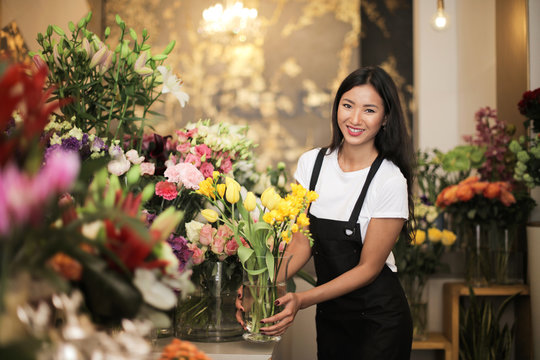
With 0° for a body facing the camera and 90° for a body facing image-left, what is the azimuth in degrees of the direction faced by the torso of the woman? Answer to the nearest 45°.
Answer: approximately 45°

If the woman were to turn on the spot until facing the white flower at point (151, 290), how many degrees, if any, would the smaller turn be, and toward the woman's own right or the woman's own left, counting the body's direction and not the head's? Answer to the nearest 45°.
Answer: approximately 45° to the woman's own left

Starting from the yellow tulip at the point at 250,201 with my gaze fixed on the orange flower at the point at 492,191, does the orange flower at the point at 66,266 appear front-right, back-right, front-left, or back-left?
back-right

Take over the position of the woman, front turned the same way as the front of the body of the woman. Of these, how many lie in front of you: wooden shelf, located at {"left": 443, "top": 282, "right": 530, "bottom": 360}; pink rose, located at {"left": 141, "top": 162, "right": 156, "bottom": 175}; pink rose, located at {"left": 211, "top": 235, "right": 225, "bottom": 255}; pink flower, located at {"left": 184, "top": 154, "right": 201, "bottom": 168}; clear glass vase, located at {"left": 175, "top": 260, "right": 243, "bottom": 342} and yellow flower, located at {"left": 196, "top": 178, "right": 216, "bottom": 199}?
5

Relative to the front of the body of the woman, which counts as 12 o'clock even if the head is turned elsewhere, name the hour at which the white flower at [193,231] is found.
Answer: The white flower is roughly at 12 o'clock from the woman.

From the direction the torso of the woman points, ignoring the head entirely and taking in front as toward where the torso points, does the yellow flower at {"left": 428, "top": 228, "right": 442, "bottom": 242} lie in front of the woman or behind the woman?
behind

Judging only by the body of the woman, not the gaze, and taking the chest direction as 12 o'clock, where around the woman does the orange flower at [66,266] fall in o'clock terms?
The orange flower is roughly at 11 o'clock from the woman.

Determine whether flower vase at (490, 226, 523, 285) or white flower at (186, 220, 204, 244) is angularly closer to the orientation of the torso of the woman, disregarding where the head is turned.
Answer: the white flower
